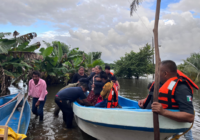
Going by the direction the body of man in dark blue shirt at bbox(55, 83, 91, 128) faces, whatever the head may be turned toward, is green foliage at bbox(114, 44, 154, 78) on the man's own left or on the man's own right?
on the man's own left

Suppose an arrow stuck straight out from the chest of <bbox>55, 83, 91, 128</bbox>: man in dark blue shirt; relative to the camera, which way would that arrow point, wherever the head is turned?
to the viewer's right

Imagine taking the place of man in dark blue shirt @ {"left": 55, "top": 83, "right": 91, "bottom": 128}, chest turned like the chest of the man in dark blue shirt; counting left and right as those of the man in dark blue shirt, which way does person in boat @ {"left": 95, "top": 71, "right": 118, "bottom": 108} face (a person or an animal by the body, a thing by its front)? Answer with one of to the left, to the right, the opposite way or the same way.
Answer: the opposite way

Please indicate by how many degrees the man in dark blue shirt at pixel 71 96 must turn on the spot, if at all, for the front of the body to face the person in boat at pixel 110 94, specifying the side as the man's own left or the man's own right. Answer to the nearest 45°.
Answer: approximately 45° to the man's own right

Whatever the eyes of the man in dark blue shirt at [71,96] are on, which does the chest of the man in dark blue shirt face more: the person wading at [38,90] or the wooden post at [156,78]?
the wooden post

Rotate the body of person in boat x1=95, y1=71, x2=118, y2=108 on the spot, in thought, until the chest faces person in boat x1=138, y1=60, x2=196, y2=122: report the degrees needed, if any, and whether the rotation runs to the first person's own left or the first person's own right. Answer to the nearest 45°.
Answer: approximately 135° to the first person's own left

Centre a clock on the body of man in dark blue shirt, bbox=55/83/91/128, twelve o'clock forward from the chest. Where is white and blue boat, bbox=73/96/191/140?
The white and blue boat is roughly at 2 o'clock from the man in dark blue shirt.

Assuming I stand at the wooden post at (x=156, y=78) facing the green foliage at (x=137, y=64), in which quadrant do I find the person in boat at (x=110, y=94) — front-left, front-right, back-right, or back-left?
front-left

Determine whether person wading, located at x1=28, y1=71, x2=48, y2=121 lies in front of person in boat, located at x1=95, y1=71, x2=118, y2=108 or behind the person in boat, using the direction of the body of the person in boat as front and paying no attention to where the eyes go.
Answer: in front

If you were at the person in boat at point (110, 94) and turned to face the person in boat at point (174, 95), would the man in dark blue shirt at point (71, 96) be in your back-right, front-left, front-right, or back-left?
back-right

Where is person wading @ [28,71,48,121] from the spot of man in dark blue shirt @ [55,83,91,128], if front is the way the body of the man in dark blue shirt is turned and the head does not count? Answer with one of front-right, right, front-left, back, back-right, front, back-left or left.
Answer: back-left

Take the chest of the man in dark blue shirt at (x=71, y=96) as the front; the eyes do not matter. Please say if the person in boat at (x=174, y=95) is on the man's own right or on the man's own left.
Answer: on the man's own right
